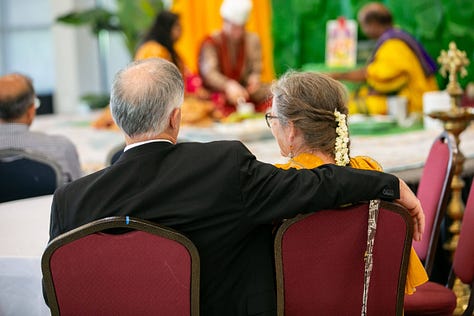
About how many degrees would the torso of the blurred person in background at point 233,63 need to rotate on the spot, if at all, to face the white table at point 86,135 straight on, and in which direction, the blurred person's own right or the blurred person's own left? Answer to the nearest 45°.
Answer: approximately 45° to the blurred person's own right

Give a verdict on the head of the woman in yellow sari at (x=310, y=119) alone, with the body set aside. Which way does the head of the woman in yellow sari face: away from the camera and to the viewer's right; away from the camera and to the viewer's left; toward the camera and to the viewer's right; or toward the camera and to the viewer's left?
away from the camera and to the viewer's left

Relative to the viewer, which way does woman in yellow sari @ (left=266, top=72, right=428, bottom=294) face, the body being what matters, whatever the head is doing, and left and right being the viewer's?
facing away from the viewer and to the left of the viewer

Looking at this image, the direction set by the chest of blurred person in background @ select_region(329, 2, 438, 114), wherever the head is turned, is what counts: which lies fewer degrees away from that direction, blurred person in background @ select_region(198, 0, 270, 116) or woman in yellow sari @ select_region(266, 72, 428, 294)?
the blurred person in background

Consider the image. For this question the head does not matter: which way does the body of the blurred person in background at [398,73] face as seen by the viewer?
to the viewer's left

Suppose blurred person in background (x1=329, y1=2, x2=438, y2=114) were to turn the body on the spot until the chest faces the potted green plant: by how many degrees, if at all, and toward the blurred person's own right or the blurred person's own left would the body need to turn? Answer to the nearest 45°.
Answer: approximately 45° to the blurred person's own right

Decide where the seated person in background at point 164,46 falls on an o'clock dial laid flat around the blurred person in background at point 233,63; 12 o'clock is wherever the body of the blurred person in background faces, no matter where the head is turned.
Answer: The seated person in background is roughly at 2 o'clock from the blurred person in background.

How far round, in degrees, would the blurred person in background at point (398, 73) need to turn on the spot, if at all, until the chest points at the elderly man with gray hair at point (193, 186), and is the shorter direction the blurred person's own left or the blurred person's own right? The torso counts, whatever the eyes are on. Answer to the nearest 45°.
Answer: approximately 90° to the blurred person's own left

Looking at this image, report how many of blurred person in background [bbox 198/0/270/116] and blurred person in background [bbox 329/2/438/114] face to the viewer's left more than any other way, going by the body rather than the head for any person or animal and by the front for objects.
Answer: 1

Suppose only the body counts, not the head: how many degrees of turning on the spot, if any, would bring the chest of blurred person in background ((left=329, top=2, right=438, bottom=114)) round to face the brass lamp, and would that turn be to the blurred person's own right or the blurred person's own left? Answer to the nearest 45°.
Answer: approximately 90° to the blurred person's own left

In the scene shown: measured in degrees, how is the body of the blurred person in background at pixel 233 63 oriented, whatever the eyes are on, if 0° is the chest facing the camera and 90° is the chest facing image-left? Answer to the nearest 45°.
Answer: approximately 0°
